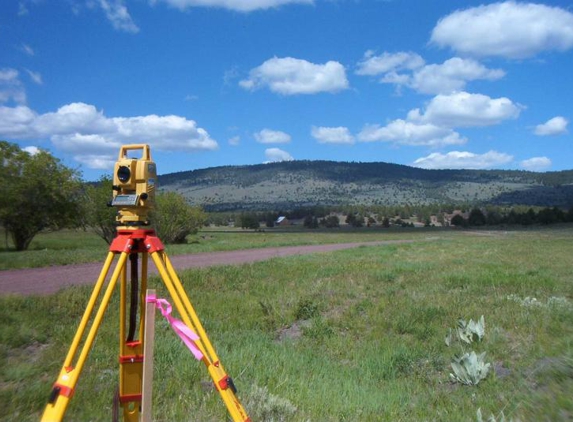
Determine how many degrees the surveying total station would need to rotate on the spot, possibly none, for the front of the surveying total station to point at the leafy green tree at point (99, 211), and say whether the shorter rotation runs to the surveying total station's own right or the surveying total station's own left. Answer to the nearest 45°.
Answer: approximately 135° to the surveying total station's own right

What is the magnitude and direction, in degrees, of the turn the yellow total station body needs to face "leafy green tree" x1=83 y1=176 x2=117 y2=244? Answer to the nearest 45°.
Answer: approximately 135° to its right

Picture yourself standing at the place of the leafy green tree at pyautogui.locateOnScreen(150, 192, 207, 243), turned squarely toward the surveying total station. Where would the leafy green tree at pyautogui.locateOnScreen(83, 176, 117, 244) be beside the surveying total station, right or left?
right

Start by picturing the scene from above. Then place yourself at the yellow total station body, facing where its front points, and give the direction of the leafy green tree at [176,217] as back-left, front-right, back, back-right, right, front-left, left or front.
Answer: back-right

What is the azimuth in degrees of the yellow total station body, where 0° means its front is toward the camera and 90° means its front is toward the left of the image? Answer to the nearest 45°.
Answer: approximately 45°

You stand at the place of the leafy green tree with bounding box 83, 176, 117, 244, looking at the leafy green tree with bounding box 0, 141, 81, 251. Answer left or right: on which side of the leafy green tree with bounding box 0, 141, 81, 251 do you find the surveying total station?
left

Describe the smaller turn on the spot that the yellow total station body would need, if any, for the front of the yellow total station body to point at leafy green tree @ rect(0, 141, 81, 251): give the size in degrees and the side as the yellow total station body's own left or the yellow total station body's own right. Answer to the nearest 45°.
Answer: approximately 135° to the yellow total station body's own right

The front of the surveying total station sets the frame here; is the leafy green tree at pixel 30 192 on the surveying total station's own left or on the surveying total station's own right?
on the surveying total station's own right
